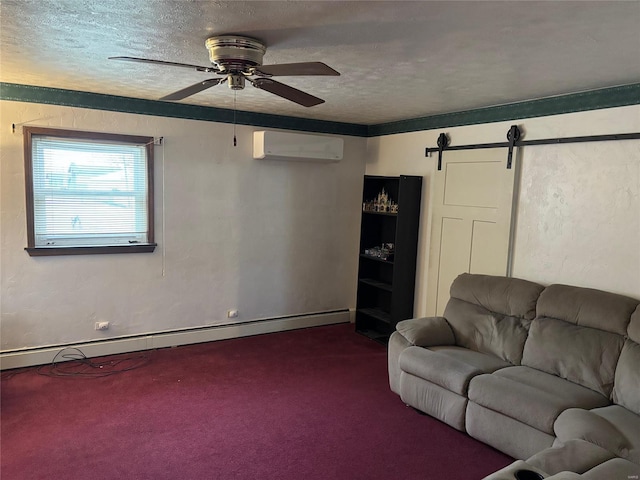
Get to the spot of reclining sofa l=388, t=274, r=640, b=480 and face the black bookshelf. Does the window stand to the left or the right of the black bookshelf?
left

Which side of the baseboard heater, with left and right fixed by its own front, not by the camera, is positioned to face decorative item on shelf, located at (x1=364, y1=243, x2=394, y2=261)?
left

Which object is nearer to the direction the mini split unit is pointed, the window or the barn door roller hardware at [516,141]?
the barn door roller hardware

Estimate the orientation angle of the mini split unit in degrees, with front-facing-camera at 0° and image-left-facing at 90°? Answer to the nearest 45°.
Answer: approximately 315°

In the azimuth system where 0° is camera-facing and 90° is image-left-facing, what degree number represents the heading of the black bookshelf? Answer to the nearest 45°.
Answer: approximately 45°

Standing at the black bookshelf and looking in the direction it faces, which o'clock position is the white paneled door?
The white paneled door is roughly at 9 o'clock from the black bookshelf.
